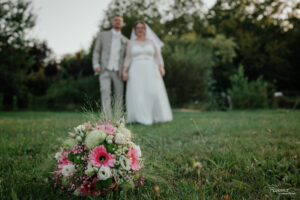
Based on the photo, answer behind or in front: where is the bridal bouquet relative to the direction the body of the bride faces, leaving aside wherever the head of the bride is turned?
in front

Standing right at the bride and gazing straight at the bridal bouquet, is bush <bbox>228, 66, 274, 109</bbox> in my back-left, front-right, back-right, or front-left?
back-left

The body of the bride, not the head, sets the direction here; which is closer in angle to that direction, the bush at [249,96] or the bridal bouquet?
the bridal bouquet

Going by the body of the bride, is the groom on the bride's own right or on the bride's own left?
on the bride's own right

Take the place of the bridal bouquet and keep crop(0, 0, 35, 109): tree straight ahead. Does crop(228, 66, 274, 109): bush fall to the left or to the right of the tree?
right

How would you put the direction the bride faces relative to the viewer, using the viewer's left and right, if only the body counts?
facing the viewer

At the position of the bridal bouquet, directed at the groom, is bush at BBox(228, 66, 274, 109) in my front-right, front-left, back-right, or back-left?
front-right

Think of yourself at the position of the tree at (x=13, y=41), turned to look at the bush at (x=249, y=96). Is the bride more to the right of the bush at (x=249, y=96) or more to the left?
right

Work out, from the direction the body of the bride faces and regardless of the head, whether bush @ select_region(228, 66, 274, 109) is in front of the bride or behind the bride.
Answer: behind

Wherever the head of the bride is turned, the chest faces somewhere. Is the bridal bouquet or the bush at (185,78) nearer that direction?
the bridal bouquet

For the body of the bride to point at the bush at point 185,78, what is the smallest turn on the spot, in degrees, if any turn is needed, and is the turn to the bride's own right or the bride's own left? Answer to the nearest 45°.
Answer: approximately 180°
